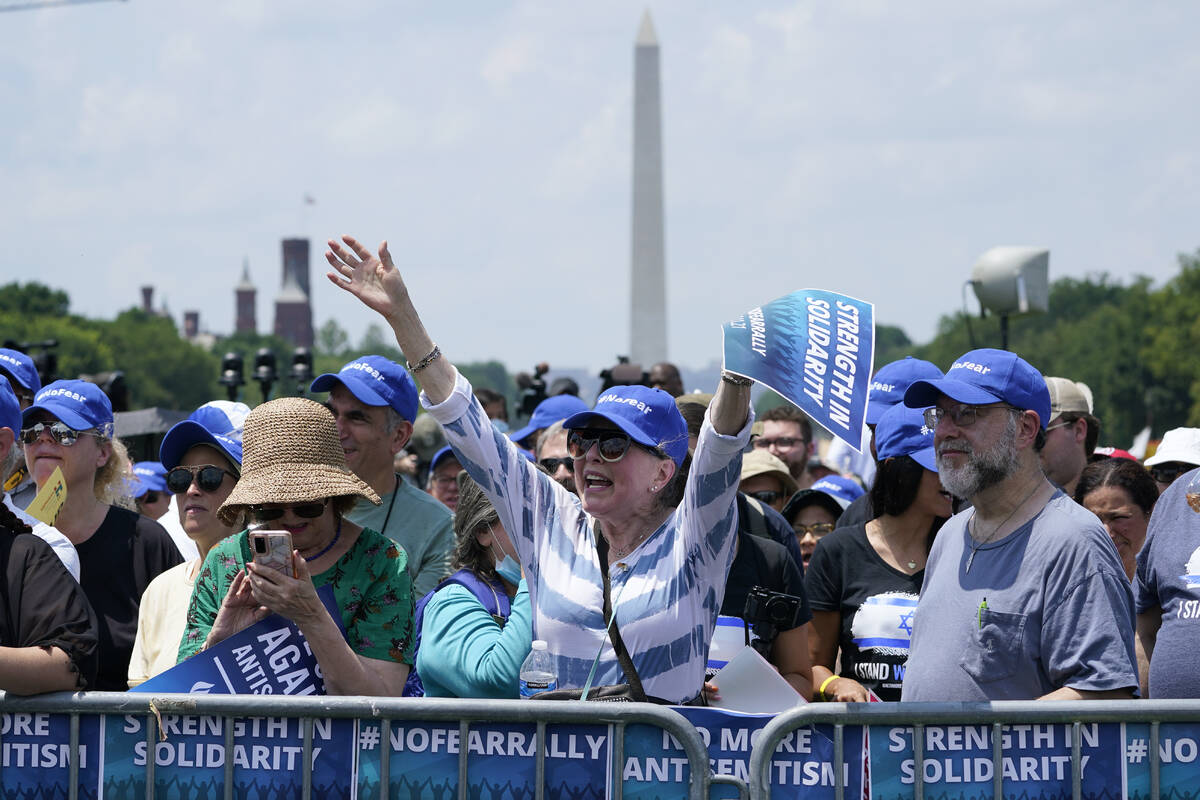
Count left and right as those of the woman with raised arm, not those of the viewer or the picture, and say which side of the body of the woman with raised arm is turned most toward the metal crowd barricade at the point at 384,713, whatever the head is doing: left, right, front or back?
front

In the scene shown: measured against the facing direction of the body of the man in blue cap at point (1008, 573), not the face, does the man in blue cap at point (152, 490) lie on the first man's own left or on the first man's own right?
on the first man's own right

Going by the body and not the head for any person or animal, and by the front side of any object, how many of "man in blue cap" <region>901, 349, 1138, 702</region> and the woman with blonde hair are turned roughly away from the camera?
0

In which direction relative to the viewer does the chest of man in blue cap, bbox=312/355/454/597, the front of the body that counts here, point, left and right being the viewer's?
facing the viewer and to the left of the viewer

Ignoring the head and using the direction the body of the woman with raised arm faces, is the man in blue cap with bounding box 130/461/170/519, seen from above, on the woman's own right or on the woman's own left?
on the woman's own right

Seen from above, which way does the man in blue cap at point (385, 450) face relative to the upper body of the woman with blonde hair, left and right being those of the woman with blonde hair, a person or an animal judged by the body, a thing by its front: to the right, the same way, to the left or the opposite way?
the same way

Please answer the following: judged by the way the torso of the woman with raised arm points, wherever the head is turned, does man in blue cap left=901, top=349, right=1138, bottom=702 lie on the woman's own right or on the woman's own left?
on the woman's own left

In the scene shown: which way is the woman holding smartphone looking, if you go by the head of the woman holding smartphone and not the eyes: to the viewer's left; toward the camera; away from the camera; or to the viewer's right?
toward the camera

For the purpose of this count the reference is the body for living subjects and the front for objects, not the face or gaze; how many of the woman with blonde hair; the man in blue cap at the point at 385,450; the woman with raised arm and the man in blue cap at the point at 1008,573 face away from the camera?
0

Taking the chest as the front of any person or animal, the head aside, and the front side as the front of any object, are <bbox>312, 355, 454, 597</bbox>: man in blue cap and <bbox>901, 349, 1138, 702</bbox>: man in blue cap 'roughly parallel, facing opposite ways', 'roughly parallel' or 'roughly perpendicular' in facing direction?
roughly parallel

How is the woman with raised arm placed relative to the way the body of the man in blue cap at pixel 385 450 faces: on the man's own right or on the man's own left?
on the man's own left

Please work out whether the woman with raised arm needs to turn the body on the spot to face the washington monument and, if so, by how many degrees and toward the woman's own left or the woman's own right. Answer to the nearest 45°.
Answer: approximately 135° to the woman's own right

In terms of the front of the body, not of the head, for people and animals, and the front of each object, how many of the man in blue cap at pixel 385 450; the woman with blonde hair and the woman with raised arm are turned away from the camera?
0

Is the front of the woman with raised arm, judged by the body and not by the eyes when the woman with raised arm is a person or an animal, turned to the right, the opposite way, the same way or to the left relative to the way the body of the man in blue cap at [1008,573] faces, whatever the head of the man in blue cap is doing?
the same way

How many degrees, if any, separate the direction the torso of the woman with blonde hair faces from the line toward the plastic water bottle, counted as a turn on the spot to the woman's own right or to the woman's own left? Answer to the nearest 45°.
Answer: approximately 90° to the woman's own left
